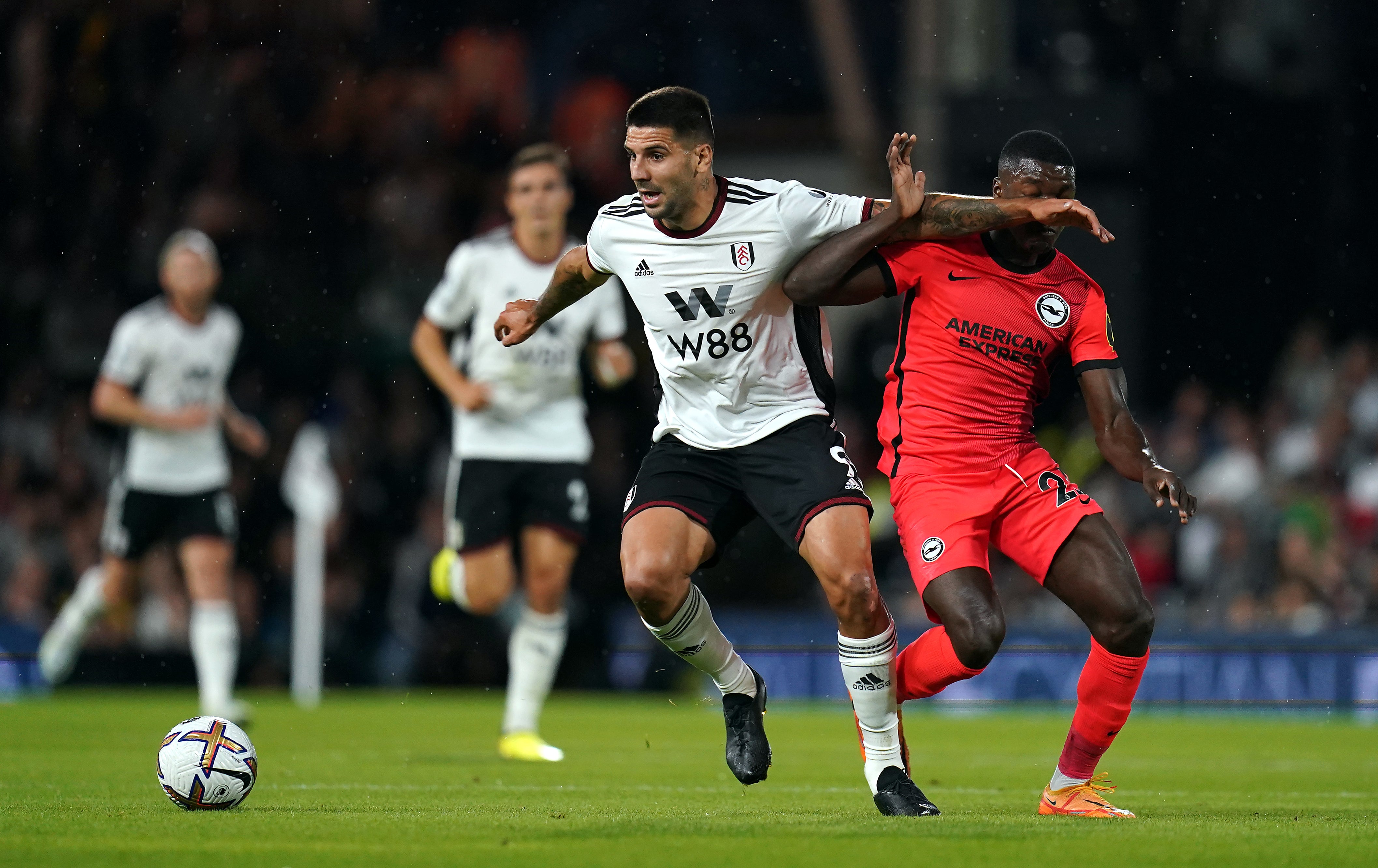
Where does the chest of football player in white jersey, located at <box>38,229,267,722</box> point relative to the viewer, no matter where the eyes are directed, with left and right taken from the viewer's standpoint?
facing the viewer and to the right of the viewer

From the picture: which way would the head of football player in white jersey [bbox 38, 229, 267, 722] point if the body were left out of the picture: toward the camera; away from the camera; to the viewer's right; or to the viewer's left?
toward the camera

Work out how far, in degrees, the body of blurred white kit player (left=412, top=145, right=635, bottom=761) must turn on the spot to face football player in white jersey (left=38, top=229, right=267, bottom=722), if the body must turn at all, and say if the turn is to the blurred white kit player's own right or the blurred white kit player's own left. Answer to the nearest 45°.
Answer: approximately 135° to the blurred white kit player's own right

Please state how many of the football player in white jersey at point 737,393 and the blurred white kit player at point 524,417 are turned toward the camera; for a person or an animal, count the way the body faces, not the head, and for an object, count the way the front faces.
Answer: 2

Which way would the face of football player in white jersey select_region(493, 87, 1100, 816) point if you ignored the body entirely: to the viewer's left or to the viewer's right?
to the viewer's left

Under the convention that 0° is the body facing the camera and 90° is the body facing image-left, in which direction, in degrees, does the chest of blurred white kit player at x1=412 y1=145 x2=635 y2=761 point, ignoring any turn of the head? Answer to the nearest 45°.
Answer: approximately 0°

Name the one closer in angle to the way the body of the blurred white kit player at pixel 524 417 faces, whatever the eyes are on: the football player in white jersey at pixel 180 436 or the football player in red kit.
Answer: the football player in red kit

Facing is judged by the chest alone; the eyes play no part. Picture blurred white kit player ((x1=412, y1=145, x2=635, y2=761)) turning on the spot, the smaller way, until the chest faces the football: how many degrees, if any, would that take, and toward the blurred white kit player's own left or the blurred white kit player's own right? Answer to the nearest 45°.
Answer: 0° — they already face it

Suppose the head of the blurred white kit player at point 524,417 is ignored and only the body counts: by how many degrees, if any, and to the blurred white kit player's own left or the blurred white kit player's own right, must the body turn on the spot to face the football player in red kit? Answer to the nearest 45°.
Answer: approximately 45° to the blurred white kit player's own left

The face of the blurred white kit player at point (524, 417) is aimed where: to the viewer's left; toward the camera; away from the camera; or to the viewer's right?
toward the camera

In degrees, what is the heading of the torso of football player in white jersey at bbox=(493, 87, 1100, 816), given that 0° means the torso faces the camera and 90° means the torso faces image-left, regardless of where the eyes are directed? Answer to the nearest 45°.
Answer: approximately 0°

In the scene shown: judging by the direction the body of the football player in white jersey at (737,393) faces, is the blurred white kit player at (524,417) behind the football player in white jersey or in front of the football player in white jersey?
behind

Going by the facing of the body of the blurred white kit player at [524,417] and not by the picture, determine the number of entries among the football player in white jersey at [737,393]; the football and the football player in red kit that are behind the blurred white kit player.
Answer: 0

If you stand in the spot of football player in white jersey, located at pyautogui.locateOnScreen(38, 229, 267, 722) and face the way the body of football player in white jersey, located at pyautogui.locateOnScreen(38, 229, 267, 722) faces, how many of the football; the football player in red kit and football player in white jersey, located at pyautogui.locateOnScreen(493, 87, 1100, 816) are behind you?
0

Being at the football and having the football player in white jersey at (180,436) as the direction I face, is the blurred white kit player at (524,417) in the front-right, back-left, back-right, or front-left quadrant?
front-right
